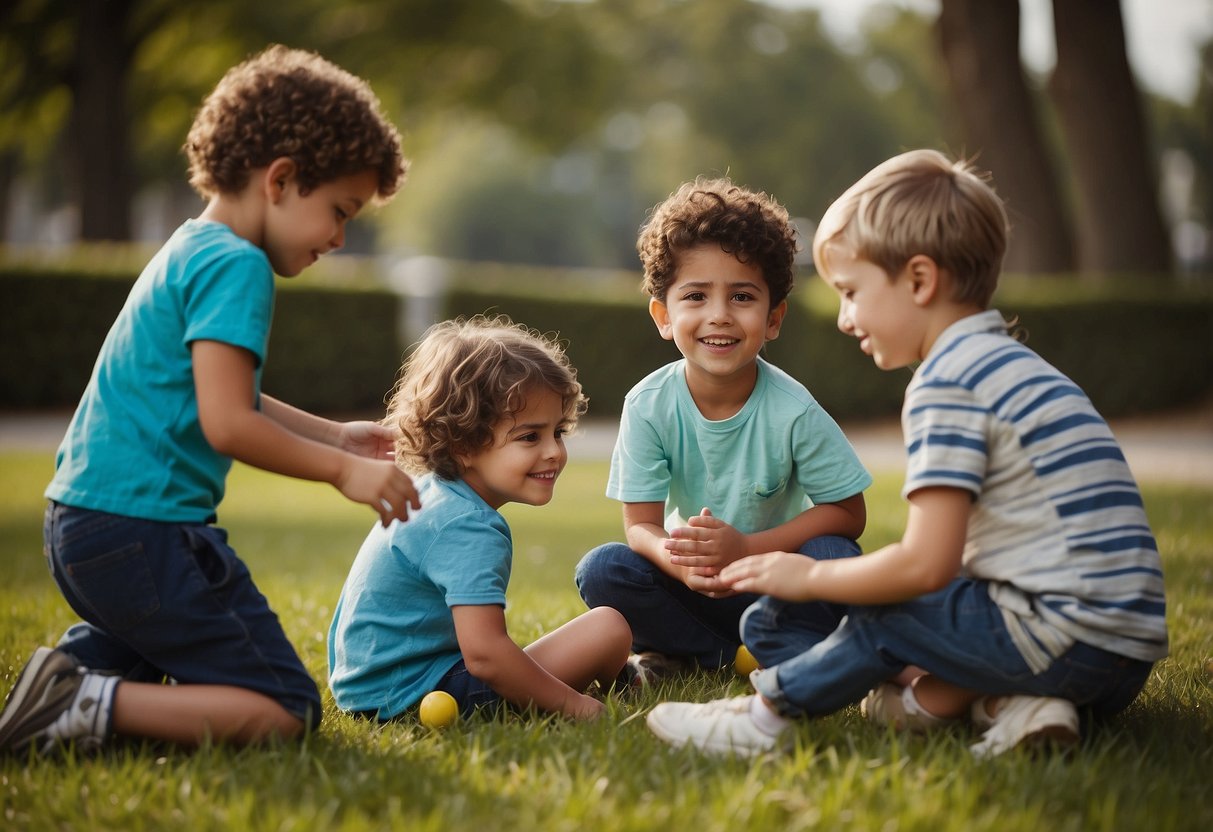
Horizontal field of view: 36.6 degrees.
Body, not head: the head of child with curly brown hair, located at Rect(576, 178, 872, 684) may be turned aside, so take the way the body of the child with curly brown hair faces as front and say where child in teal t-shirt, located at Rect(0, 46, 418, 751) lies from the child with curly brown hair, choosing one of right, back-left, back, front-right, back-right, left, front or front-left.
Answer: front-right

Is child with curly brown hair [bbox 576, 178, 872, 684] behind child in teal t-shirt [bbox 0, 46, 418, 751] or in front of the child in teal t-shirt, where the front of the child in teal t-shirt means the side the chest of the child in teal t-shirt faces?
in front

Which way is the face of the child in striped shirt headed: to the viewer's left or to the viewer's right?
to the viewer's left

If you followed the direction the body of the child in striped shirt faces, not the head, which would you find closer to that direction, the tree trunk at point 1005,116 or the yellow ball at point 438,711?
the yellow ball

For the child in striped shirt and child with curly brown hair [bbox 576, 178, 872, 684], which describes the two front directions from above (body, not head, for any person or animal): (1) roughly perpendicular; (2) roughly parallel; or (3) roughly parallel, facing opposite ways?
roughly perpendicular

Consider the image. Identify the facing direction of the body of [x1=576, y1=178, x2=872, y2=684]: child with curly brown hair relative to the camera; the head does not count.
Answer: toward the camera

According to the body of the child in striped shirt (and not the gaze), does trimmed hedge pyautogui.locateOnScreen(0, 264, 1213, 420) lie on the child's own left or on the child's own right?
on the child's own right

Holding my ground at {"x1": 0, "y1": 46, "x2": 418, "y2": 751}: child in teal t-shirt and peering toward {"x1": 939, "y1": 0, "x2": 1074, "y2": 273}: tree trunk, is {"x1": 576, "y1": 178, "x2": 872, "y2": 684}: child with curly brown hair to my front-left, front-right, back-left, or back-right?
front-right

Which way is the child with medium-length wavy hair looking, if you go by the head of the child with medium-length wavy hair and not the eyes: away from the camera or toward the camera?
toward the camera

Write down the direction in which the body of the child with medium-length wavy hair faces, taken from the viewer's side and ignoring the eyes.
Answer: to the viewer's right

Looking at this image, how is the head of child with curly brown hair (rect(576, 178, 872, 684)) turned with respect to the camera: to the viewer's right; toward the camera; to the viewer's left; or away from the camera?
toward the camera

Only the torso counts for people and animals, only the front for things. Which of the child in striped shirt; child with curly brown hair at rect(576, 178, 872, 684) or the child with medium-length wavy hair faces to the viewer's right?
the child with medium-length wavy hair

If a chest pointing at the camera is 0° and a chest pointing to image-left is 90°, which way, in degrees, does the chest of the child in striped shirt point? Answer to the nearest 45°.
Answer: approximately 90°

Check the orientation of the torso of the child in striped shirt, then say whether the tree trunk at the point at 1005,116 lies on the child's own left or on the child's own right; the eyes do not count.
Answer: on the child's own right

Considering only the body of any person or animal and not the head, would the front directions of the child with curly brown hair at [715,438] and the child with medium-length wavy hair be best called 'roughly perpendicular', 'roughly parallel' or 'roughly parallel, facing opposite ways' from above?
roughly perpendicular

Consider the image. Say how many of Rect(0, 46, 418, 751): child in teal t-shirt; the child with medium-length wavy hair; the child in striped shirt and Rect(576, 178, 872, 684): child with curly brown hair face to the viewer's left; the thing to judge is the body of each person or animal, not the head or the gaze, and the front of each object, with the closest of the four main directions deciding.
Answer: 1

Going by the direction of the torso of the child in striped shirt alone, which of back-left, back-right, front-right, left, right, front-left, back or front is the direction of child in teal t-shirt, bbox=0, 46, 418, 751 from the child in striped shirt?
front

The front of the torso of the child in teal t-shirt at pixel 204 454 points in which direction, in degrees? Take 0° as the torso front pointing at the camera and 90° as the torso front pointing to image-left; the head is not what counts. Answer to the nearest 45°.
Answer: approximately 270°

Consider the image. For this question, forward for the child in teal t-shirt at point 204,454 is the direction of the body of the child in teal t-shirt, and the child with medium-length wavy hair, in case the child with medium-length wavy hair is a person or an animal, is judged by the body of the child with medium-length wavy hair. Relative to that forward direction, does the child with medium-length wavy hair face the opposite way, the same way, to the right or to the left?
the same way
